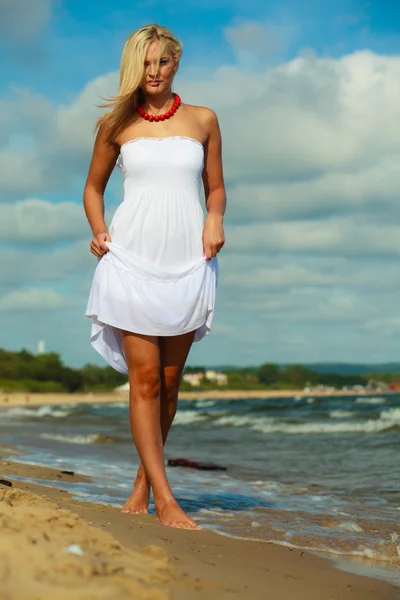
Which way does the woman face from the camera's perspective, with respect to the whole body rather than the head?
toward the camera

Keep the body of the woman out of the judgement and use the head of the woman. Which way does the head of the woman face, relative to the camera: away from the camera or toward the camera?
toward the camera
